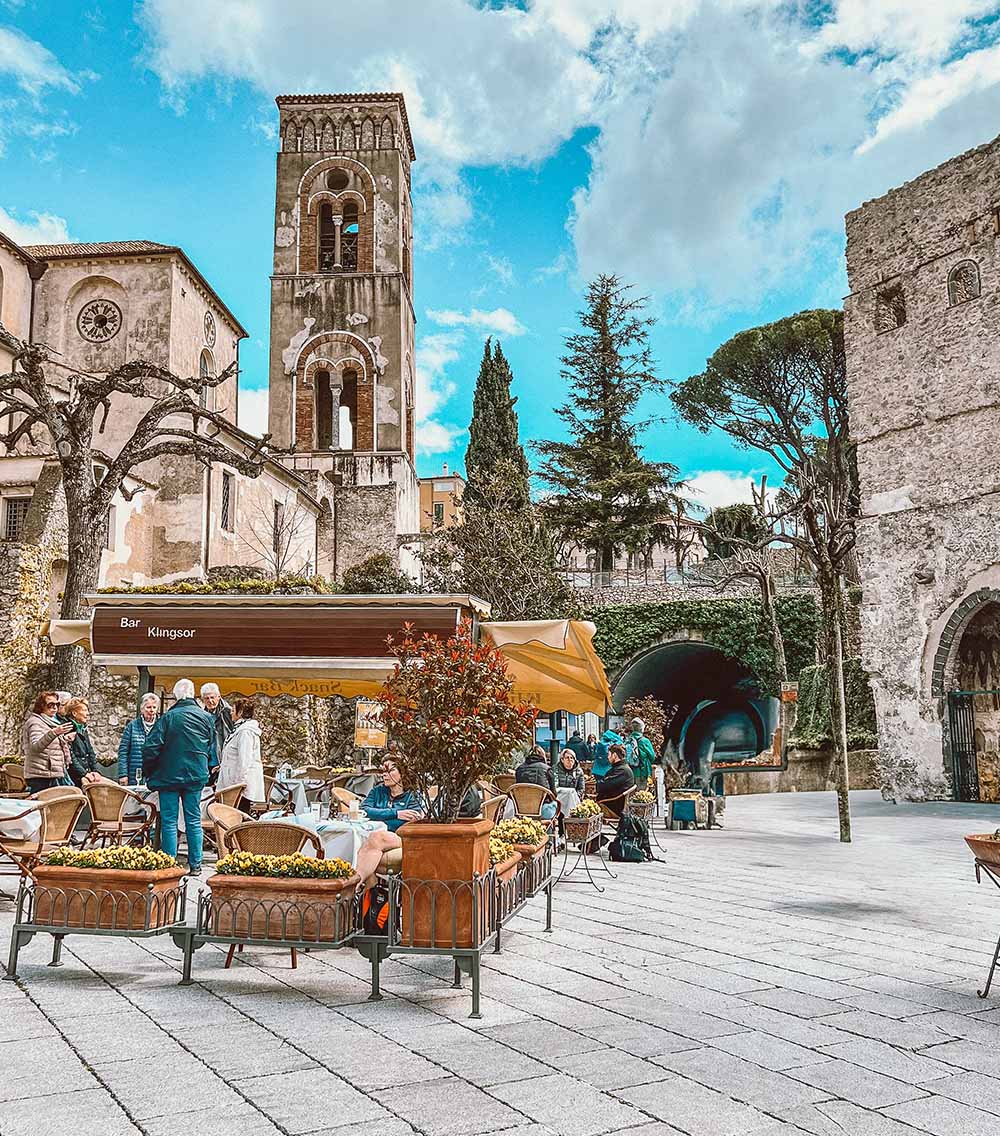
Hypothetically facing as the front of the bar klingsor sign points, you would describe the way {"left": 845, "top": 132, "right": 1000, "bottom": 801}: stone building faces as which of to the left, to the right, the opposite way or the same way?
to the right

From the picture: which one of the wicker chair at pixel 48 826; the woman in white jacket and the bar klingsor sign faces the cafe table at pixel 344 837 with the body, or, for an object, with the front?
the bar klingsor sign

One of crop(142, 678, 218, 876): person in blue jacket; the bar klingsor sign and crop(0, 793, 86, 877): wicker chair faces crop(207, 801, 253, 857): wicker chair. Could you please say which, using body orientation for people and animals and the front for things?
the bar klingsor sign

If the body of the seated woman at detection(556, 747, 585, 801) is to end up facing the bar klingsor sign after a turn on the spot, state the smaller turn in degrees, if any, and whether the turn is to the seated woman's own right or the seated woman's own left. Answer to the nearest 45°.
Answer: approximately 45° to the seated woman's own right

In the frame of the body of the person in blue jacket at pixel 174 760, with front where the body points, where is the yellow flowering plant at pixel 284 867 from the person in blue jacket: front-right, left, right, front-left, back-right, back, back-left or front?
back

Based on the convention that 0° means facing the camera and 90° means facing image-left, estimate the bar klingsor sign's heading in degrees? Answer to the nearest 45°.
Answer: approximately 0°

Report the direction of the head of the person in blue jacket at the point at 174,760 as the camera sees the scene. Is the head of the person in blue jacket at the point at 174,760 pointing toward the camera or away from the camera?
away from the camera

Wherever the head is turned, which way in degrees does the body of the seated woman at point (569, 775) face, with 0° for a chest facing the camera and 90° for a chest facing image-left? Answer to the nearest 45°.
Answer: approximately 0°

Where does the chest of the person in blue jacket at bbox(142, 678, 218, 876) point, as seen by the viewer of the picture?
away from the camera
